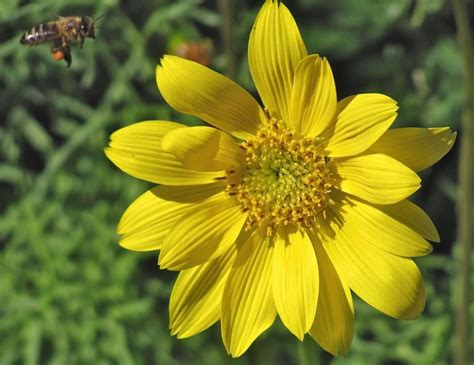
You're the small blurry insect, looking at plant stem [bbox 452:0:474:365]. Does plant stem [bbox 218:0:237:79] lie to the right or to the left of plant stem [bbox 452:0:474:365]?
left

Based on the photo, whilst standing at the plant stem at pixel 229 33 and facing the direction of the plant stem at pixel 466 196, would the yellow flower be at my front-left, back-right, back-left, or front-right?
front-right

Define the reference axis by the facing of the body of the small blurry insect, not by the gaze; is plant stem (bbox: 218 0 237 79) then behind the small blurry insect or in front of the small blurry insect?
in front

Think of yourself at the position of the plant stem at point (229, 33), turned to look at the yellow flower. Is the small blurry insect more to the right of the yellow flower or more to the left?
right

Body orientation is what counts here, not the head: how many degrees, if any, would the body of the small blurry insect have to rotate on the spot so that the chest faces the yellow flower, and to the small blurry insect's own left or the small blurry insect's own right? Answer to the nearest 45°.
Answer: approximately 45° to the small blurry insect's own right

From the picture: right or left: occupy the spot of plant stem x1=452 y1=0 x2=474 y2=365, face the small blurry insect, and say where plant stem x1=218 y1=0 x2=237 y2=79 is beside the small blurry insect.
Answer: right

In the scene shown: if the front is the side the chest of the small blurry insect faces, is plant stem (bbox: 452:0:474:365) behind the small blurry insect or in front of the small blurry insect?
in front

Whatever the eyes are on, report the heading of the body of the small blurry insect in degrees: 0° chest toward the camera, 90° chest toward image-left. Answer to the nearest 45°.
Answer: approximately 270°
